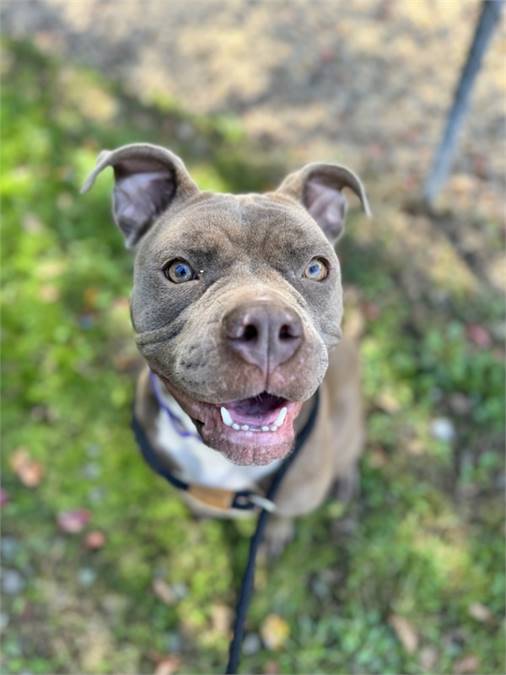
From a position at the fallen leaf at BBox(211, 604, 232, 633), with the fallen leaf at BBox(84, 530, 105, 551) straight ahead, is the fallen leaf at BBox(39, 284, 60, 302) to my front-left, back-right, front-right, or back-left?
front-right

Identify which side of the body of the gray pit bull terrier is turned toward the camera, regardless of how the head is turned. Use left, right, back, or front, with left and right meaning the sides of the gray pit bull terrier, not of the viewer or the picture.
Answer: front

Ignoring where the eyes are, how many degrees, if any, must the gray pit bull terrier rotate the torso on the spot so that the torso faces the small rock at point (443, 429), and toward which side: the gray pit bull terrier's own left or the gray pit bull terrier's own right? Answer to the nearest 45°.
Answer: approximately 135° to the gray pit bull terrier's own left

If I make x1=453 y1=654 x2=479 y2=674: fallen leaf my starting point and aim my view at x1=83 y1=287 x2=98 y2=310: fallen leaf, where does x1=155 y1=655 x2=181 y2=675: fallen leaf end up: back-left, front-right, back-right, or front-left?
front-left
